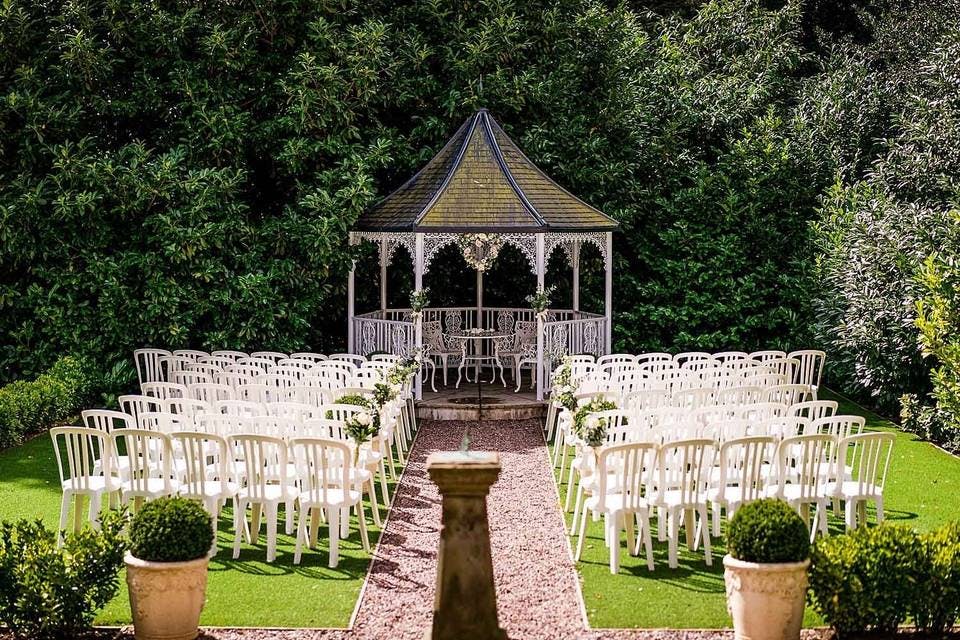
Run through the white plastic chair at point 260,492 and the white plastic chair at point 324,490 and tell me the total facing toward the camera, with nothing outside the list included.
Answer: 0

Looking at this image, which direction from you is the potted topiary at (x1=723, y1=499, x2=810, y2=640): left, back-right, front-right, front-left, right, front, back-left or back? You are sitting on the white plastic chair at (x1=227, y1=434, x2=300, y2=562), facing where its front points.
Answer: right

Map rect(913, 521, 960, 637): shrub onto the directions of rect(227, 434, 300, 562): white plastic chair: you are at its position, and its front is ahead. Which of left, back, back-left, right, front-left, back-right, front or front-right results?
right

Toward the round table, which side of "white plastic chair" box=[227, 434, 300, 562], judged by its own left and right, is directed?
front

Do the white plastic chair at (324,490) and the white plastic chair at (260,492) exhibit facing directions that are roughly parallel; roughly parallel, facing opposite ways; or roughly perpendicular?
roughly parallel

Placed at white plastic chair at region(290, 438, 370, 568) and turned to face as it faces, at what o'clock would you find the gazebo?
The gazebo is roughly at 11 o'clock from the white plastic chair.

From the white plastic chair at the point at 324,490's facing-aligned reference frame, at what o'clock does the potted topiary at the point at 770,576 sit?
The potted topiary is roughly at 3 o'clock from the white plastic chair.

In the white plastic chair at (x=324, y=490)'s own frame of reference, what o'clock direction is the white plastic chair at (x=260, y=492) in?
the white plastic chair at (x=260, y=492) is roughly at 8 o'clock from the white plastic chair at (x=324, y=490).

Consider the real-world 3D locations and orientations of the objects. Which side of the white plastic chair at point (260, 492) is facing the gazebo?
front

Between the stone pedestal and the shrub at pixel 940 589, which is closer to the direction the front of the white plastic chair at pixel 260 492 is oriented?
the shrub

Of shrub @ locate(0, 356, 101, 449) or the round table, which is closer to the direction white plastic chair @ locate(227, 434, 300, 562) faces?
the round table

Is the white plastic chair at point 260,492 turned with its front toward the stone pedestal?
no

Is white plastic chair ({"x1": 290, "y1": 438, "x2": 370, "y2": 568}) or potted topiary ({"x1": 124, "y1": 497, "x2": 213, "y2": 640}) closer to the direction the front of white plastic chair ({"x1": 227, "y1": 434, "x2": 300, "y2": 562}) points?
the white plastic chair

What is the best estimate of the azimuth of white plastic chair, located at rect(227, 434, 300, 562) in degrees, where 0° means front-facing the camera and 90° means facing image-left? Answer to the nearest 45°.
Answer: approximately 225°

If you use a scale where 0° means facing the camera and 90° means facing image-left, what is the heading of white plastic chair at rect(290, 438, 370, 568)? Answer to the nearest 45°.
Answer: approximately 225°

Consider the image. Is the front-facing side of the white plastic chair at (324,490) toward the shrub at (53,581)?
no
